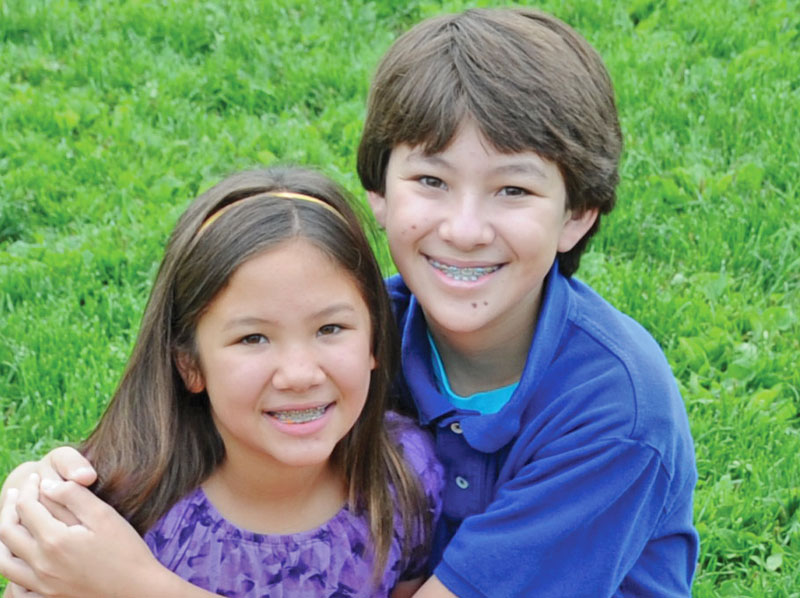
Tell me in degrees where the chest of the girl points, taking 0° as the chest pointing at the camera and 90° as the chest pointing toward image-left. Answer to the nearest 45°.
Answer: approximately 0°

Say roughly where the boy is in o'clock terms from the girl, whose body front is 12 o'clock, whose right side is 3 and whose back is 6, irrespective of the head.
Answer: The boy is roughly at 9 o'clock from the girl.

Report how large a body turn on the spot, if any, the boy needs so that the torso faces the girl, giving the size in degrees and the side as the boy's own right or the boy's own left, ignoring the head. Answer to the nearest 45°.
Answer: approximately 45° to the boy's own right

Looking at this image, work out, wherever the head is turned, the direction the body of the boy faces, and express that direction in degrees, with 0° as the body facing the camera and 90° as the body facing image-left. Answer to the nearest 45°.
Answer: approximately 45°
